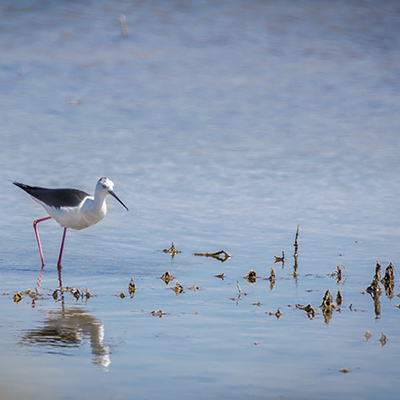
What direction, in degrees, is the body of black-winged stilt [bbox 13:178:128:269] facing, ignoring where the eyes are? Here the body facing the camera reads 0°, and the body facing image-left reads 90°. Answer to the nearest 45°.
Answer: approximately 270°
